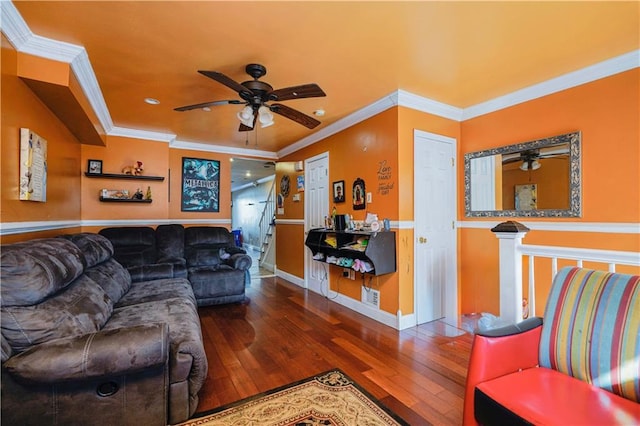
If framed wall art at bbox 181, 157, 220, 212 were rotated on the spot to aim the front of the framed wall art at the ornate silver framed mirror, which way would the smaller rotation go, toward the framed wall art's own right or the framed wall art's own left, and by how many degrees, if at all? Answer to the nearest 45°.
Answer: approximately 45° to the framed wall art's own left

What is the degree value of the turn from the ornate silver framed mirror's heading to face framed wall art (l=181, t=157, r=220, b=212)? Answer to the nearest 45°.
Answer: approximately 45° to its right

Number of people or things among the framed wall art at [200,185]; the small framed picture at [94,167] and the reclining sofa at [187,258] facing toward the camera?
3

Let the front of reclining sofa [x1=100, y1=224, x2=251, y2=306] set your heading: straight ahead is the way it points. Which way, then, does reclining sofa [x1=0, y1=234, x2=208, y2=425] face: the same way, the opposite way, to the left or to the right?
to the left

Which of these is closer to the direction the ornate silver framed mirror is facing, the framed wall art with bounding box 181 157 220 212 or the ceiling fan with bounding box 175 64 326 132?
the ceiling fan

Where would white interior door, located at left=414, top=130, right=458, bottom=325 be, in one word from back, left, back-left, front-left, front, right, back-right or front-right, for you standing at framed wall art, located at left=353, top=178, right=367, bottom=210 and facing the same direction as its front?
back-left

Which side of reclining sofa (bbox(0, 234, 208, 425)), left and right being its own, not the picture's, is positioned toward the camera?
right

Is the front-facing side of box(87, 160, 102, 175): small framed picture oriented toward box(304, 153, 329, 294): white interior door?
no

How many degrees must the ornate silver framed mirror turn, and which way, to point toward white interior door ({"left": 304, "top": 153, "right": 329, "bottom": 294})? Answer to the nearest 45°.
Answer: approximately 45° to its right

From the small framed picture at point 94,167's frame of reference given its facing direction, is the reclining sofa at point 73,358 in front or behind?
in front

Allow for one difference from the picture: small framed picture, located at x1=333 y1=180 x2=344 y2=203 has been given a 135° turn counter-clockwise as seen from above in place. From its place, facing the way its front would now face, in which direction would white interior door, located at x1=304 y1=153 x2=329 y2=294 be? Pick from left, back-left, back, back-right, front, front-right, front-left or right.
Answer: back-left

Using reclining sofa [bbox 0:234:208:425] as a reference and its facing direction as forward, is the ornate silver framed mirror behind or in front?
in front

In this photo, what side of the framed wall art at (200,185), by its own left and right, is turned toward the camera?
front

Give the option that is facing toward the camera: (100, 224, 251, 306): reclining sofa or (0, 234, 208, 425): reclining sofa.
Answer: (100, 224, 251, 306): reclining sofa

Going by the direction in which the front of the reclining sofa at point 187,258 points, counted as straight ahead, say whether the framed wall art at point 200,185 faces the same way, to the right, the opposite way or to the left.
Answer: the same way

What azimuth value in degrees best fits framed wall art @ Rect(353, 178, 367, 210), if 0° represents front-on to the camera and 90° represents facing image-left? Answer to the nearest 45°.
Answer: approximately 45°

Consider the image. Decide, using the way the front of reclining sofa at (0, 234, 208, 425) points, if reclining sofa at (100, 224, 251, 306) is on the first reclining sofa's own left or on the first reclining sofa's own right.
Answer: on the first reclining sofa's own left
